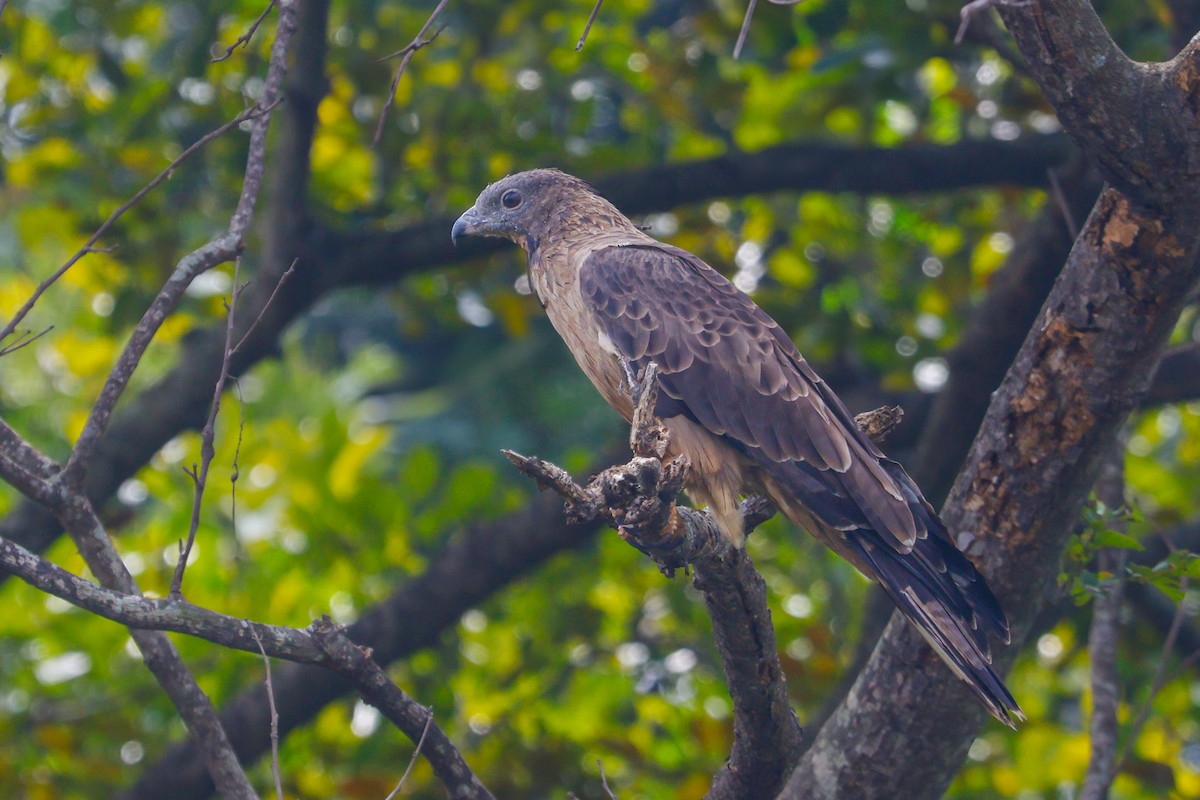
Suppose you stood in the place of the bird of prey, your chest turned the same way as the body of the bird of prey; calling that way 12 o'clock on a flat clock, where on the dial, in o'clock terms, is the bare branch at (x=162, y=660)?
The bare branch is roughly at 11 o'clock from the bird of prey.

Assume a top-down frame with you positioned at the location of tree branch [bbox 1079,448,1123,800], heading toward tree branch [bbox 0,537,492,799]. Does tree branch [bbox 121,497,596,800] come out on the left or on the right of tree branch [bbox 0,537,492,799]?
right

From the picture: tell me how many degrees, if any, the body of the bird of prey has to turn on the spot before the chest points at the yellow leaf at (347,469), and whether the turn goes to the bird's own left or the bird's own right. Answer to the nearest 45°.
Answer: approximately 45° to the bird's own right

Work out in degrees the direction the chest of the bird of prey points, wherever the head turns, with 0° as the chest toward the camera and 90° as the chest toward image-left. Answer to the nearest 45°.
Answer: approximately 90°

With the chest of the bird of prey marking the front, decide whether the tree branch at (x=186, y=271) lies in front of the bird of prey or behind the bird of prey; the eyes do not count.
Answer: in front

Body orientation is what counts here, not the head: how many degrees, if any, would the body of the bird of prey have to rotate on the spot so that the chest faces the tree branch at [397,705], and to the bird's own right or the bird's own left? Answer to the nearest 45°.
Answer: approximately 45° to the bird's own left

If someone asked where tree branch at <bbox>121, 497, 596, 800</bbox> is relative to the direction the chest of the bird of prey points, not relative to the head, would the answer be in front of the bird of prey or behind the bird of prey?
in front
